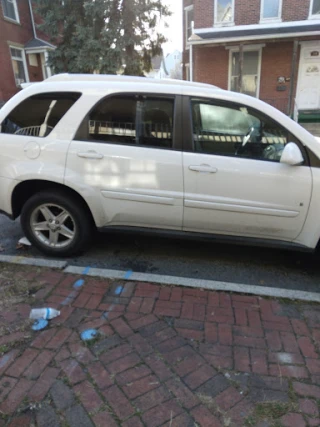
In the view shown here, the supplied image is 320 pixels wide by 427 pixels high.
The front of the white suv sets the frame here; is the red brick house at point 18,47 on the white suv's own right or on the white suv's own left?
on the white suv's own left

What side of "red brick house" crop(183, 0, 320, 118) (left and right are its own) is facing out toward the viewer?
front

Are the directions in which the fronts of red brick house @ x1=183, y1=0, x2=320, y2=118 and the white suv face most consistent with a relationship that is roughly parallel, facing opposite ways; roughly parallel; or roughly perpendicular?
roughly perpendicular

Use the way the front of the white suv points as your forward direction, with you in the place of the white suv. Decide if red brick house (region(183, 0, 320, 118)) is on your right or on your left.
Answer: on your left

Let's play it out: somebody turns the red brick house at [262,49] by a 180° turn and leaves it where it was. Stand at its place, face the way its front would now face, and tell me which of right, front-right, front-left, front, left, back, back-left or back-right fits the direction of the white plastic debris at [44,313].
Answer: back

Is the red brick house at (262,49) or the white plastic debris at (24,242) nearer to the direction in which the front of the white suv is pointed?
the red brick house

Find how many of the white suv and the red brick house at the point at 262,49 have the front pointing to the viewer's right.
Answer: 1

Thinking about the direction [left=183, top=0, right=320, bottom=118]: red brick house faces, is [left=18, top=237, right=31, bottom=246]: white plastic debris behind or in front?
in front

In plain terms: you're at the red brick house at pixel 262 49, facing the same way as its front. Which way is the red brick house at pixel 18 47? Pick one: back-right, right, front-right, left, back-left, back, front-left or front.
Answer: right

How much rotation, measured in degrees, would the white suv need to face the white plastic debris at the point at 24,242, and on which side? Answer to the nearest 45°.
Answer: approximately 180°

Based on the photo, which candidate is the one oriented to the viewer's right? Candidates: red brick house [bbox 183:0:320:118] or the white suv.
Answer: the white suv

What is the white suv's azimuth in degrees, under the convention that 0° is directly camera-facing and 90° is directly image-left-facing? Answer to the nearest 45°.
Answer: approximately 270°

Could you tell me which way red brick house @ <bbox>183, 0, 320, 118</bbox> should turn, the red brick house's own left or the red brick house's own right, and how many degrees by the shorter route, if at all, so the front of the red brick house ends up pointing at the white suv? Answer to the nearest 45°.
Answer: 0° — it already faces it

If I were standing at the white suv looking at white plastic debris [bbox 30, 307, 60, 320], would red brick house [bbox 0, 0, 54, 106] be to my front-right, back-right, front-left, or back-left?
back-right
